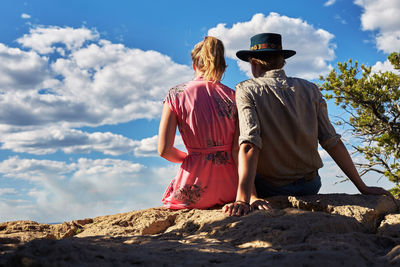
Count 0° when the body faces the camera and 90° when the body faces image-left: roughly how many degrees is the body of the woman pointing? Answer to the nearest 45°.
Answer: approximately 180°

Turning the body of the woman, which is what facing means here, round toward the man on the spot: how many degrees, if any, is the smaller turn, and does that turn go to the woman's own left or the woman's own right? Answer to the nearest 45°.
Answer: approximately 90° to the woman's own right

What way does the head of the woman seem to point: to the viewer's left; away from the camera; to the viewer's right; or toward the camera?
away from the camera
